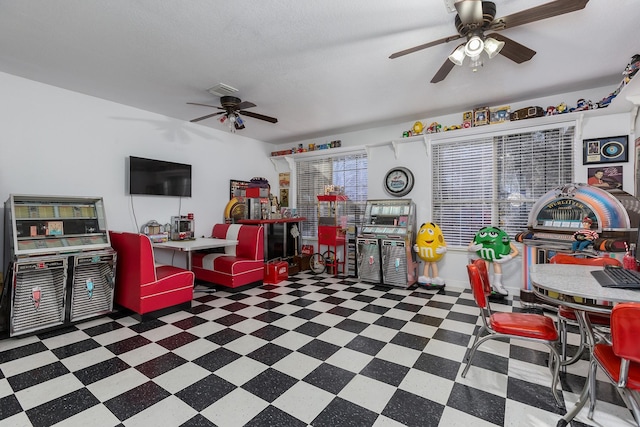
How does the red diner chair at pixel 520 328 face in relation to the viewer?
to the viewer's right

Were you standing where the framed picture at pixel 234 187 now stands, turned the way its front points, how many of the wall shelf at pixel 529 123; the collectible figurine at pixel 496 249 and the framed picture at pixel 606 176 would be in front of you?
3

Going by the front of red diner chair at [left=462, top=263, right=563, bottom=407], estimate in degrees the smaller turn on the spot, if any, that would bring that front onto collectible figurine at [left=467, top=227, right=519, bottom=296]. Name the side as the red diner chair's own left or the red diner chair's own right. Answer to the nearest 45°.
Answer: approximately 90° to the red diner chair's own left

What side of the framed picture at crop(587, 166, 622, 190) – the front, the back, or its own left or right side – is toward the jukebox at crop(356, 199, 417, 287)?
right

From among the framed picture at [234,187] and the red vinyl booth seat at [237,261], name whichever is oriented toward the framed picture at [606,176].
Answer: the framed picture at [234,187]

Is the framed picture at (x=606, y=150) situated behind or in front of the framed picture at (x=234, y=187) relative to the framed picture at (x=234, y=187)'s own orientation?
in front

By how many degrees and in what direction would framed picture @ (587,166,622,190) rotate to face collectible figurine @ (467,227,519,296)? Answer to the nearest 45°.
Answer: approximately 45° to its right

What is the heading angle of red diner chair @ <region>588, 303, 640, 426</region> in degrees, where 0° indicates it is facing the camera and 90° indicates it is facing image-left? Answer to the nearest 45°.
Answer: approximately 135°

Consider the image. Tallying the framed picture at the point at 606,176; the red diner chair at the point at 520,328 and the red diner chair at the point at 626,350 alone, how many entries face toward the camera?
1

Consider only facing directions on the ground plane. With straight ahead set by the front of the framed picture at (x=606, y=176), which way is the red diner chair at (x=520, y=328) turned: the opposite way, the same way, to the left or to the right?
to the left

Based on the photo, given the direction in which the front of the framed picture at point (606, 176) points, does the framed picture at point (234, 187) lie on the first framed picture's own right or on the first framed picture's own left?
on the first framed picture's own right

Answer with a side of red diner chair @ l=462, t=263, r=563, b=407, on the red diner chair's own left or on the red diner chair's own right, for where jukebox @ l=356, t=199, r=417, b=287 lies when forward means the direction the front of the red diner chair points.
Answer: on the red diner chair's own left

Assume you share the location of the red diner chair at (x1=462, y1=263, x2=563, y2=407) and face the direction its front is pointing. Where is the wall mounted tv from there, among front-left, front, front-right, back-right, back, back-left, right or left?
back

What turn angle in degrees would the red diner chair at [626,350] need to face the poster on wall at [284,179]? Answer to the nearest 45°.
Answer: approximately 45° to its left
